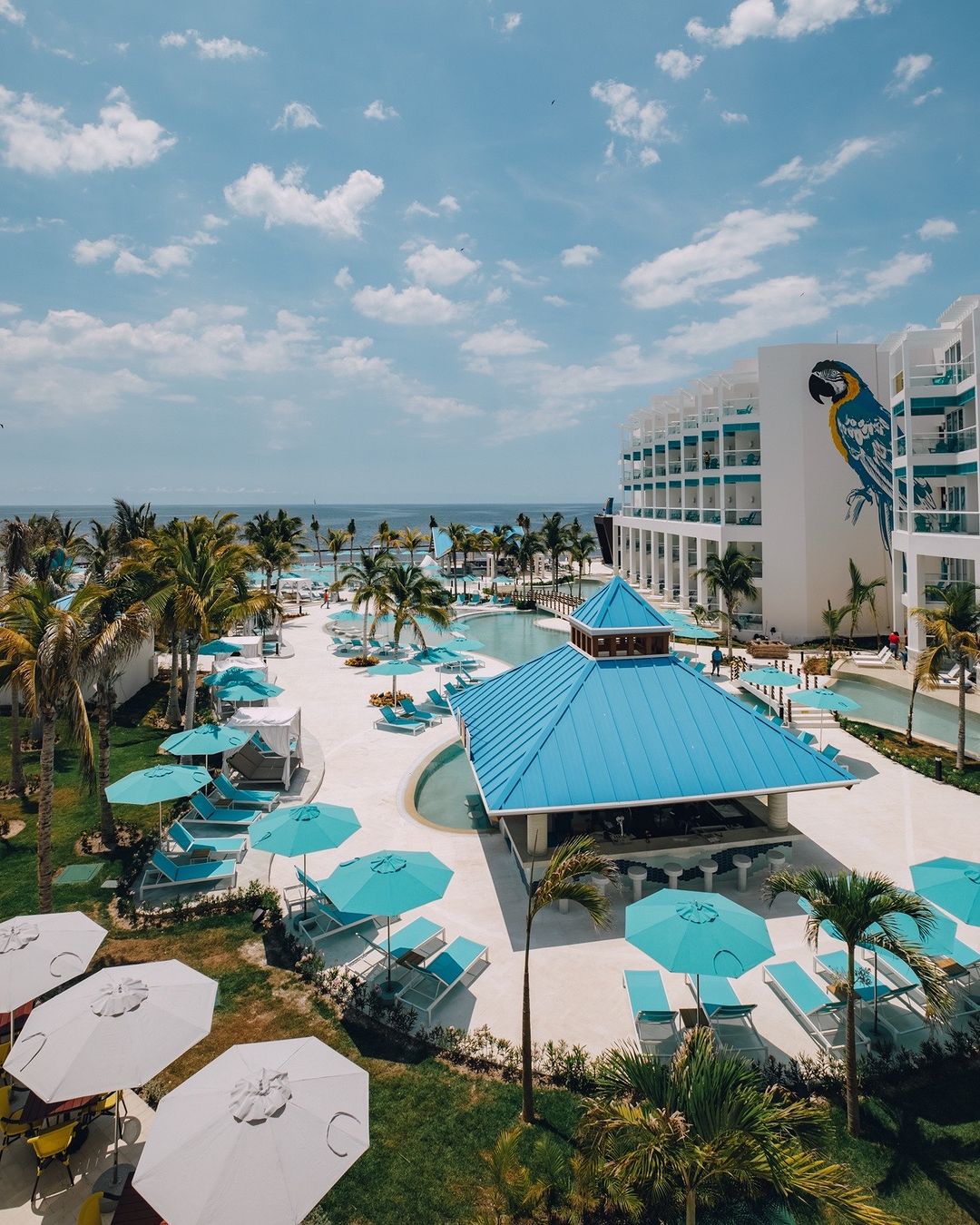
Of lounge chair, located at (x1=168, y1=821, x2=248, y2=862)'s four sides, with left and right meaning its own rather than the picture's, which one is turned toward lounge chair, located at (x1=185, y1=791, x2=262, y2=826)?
left

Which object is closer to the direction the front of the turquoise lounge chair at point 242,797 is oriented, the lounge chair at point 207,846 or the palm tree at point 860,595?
the palm tree

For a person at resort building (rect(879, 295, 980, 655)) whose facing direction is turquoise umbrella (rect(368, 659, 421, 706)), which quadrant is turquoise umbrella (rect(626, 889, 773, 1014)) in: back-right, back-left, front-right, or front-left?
front-left

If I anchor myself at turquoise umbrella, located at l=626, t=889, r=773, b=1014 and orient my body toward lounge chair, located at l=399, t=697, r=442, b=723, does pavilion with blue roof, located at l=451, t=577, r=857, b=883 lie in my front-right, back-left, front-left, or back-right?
front-right

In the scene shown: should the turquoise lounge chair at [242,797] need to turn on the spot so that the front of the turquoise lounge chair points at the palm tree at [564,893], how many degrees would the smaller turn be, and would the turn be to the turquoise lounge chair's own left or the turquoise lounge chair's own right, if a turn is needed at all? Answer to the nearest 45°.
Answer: approximately 90° to the turquoise lounge chair's own right

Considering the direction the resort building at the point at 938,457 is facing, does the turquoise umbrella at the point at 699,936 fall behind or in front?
in front

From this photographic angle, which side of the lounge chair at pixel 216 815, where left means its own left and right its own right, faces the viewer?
right

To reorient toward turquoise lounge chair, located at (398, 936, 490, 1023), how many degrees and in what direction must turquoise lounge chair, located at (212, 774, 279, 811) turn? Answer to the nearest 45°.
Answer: approximately 90° to its right

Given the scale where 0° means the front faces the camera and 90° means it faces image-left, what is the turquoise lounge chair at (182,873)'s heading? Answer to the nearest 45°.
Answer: approximately 270°

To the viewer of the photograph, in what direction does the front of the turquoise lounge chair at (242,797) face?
facing to the right of the viewer

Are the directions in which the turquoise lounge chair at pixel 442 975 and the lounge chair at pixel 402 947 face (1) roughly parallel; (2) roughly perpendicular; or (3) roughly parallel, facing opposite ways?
roughly parallel

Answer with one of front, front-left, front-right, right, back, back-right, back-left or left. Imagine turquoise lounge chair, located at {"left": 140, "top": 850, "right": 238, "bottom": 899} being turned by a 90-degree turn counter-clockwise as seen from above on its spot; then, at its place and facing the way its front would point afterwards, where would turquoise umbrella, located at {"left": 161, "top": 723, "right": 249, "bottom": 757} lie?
front

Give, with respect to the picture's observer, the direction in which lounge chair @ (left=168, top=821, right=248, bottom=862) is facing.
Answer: facing to the right of the viewer

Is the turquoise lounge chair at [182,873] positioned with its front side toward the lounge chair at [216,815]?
no
